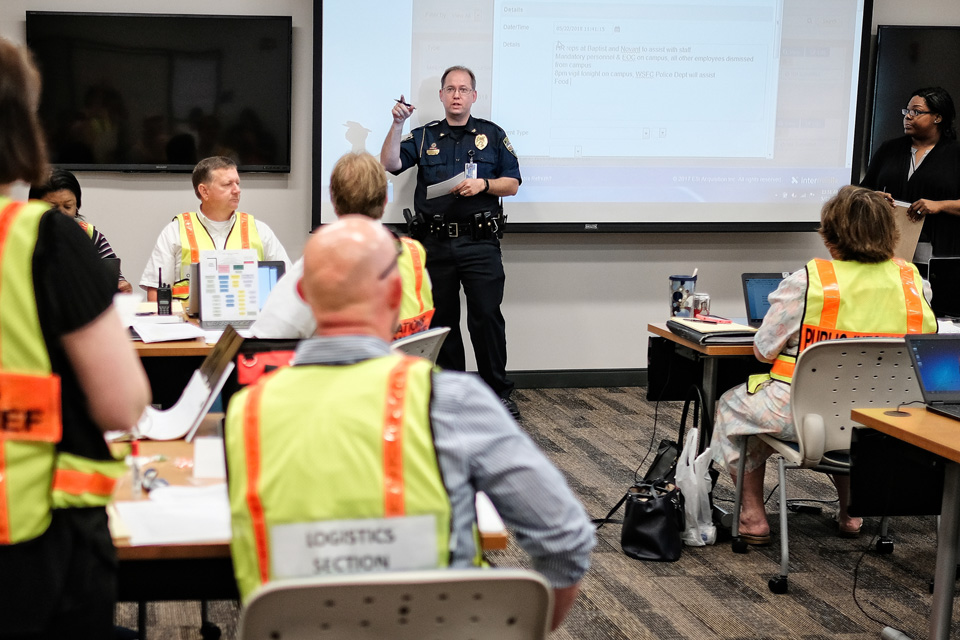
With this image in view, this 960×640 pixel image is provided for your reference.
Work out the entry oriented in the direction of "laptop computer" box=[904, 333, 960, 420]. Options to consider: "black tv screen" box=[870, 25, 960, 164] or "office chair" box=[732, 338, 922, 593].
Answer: the black tv screen

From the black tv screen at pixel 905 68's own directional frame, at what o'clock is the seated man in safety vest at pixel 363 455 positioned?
The seated man in safety vest is roughly at 12 o'clock from the black tv screen.

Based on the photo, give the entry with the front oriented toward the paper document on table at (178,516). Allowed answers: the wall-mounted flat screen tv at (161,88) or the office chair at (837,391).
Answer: the wall-mounted flat screen tv

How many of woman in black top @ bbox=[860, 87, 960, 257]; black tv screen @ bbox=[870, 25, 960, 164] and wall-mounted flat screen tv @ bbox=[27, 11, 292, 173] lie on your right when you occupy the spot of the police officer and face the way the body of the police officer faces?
1

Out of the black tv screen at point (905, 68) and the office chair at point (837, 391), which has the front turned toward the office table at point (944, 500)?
the black tv screen

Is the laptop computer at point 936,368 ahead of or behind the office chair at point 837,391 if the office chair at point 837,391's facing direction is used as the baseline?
behind

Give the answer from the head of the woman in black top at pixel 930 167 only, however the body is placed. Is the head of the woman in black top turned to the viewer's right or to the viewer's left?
to the viewer's left

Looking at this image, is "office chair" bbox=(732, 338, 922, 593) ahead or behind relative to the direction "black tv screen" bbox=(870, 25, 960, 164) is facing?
ahead

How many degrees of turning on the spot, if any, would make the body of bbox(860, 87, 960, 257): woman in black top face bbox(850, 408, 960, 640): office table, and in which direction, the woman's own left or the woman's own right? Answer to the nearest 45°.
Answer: approximately 45° to the woman's own left

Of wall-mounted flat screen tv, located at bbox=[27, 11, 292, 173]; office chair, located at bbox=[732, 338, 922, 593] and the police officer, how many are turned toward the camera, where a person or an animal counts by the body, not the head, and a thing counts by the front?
2
